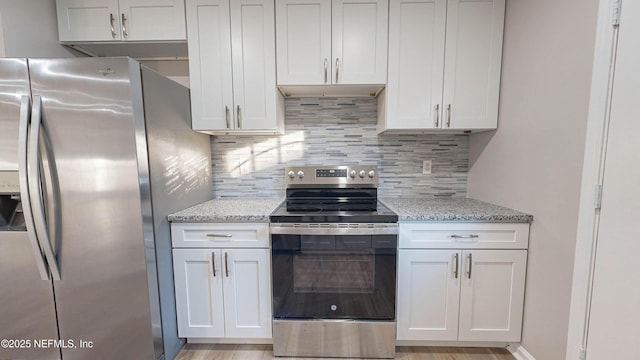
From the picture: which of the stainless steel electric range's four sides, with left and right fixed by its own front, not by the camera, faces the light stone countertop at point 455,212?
left

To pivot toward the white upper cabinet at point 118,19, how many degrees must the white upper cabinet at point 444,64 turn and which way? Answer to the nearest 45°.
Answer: approximately 45° to its right

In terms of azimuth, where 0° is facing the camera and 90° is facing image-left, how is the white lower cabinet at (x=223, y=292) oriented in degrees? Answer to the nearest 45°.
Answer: approximately 0°

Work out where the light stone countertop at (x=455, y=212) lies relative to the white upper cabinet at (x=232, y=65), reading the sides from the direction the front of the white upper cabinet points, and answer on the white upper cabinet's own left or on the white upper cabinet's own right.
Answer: on the white upper cabinet's own left

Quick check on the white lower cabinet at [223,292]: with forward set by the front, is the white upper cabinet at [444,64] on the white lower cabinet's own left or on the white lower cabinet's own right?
on the white lower cabinet's own left

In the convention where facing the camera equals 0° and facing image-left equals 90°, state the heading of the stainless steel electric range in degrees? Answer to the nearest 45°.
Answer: approximately 0°

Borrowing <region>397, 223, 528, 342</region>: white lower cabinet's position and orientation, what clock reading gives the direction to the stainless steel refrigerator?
The stainless steel refrigerator is roughly at 2 o'clock from the white lower cabinet.
